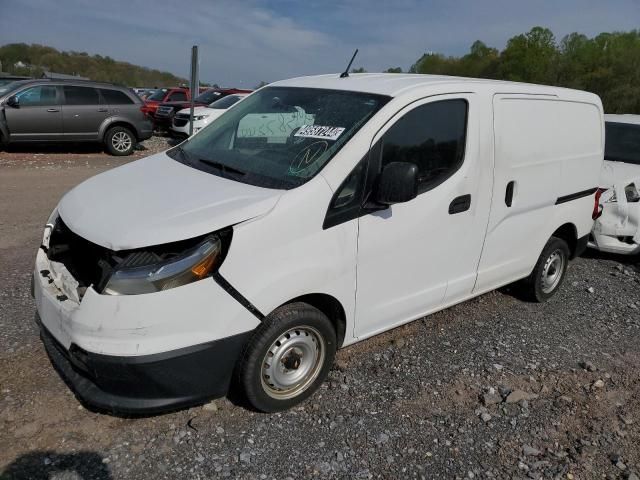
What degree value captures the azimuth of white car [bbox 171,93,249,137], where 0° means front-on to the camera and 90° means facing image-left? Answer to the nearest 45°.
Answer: approximately 45°

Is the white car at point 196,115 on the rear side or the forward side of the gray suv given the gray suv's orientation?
on the rear side

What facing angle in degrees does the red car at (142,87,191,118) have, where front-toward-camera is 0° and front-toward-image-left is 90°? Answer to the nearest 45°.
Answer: approximately 45°

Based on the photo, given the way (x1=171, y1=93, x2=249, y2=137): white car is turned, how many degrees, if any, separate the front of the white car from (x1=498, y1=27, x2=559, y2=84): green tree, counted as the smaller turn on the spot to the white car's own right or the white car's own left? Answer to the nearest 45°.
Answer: approximately 180°

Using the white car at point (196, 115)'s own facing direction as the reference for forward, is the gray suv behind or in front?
in front

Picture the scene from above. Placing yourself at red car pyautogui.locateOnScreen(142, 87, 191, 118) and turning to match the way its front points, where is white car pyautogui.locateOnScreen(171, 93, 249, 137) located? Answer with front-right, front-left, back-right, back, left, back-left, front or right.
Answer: front-left

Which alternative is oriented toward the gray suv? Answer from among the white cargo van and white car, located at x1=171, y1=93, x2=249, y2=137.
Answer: the white car

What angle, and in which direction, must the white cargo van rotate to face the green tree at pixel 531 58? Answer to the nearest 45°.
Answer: approximately 135° to its right

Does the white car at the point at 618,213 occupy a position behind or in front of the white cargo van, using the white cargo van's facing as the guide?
behind

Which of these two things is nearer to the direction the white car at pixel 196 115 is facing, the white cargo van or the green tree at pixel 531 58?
the white cargo van

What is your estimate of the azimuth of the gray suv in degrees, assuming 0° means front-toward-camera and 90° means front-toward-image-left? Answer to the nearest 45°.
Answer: approximately 90°

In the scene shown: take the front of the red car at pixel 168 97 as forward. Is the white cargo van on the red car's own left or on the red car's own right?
on the red car's own left

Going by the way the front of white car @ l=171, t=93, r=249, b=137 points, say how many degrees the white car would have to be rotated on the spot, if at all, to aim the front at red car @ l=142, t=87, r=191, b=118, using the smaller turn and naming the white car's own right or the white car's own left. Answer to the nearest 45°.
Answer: approximately 135° to the white car's own right

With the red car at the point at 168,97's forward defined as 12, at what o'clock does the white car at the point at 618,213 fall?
The white car is roughly at 10 o'clock from the red car.
